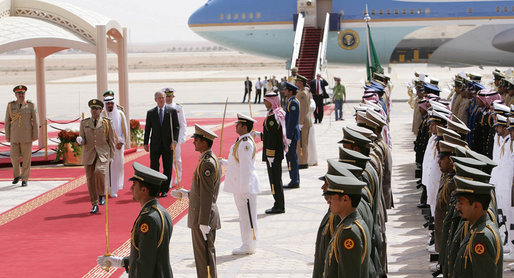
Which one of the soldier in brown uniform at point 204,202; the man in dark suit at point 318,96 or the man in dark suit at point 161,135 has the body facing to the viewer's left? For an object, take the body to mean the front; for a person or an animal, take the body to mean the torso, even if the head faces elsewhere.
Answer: the soldier in brown uniform

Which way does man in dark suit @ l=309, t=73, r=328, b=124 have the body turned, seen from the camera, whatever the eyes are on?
toward the camera

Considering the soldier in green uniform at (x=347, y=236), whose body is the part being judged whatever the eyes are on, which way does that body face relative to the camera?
to the viewer's left

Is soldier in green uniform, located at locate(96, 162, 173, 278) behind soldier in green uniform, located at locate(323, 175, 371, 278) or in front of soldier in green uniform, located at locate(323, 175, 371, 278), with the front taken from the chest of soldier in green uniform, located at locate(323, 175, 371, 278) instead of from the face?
in front

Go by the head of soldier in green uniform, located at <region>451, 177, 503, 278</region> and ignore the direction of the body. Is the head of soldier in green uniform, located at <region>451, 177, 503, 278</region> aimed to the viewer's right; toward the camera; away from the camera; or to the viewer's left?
to the viewer's left

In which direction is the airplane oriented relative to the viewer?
to the viewer's left

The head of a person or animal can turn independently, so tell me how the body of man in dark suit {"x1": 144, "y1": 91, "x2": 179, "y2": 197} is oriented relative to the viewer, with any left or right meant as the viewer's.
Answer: facing the viewer

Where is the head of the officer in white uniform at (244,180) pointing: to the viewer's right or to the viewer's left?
to the viewer's left

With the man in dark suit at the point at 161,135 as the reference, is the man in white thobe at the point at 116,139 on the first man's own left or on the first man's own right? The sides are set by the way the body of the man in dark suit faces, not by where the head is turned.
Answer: on the first man's own right

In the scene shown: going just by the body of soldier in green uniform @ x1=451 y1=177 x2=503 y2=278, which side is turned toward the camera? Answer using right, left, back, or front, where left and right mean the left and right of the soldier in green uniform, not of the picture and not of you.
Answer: left

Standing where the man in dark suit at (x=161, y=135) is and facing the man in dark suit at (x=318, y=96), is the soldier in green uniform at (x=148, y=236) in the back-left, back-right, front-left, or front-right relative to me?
back-right

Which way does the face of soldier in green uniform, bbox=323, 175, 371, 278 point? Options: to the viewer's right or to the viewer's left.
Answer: to the viewer's left

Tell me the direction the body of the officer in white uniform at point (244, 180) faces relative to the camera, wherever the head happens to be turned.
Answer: to the viewer's left

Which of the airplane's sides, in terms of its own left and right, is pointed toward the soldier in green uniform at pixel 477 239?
left
